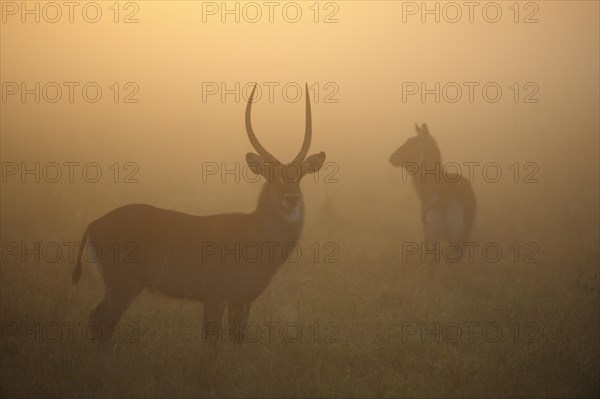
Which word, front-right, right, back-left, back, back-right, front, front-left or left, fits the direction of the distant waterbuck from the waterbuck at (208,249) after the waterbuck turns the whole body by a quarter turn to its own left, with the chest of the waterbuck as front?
front-right

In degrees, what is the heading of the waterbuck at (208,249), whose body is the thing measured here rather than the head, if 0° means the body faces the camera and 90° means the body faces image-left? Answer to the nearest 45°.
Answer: approximately 270°
